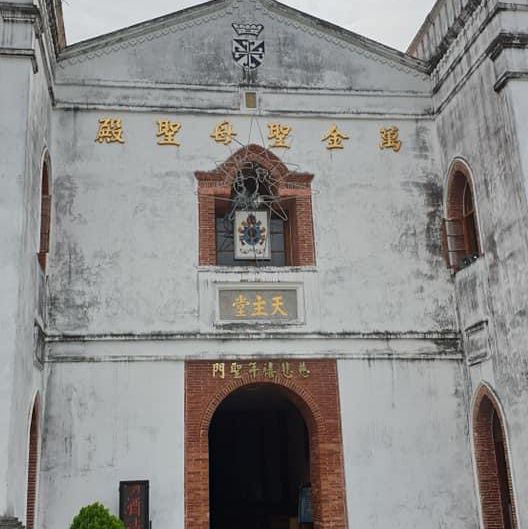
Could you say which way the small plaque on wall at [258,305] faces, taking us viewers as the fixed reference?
facing the viewer

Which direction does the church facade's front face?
toward the camera
